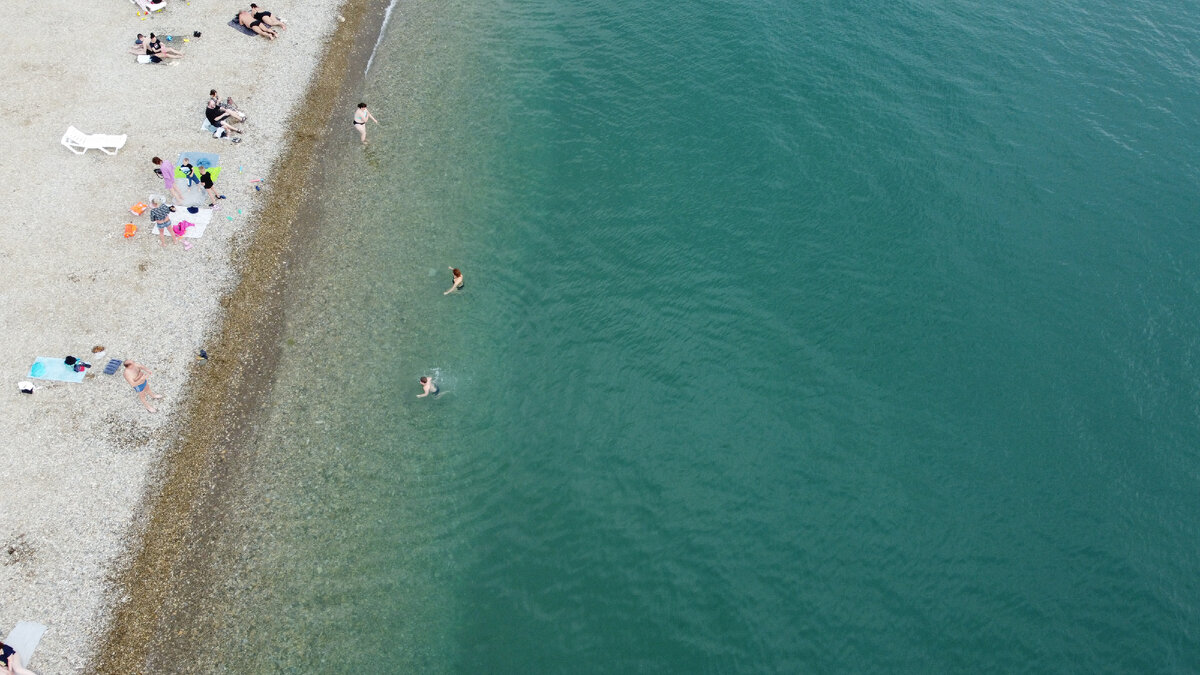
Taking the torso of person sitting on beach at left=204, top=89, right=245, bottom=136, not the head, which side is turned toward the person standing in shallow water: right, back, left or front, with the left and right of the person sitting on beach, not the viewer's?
front

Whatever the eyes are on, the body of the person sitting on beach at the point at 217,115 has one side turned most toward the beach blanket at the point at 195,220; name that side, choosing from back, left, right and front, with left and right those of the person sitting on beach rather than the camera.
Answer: right

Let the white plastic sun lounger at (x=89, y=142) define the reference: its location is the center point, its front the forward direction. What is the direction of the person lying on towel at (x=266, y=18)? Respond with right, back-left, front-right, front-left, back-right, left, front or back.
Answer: front-left

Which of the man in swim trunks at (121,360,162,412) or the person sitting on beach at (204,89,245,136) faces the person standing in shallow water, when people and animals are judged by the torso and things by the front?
the person sitting on beach

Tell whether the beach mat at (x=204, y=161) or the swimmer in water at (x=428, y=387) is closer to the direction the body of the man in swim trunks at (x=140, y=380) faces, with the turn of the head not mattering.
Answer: the swimmer in water

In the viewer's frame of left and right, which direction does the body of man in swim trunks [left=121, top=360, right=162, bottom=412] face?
facing the viewer and to the right of the viewer

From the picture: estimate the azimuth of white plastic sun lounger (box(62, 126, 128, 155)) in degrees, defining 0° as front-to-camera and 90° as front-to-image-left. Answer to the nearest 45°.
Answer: approximately 270°

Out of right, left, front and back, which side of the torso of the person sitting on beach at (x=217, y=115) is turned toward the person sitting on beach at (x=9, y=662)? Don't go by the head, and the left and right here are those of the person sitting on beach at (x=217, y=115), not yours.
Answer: right

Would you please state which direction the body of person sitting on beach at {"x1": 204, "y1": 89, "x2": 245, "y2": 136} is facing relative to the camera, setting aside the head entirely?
to the viewer's right

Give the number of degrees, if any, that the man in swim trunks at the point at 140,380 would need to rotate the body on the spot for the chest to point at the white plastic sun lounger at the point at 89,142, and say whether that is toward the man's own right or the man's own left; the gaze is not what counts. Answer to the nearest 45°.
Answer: approximately 135° to the man's own left

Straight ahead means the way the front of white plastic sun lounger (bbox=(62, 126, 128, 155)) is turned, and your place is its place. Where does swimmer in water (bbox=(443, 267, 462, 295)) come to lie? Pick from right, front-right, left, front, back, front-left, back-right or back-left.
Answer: front-right

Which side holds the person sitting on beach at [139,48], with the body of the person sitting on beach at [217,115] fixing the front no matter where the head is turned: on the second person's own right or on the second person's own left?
on the second person's own left

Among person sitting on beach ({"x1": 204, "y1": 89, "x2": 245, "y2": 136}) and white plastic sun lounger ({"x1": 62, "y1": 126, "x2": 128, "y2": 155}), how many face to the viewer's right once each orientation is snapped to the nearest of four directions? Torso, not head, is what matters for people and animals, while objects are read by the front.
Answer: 2

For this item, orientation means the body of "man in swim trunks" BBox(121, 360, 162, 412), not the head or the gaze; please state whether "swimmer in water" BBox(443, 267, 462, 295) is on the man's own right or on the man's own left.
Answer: on the man's own left

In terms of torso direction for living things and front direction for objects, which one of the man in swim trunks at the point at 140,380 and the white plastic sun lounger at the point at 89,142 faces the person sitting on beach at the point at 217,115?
the white plastic sun lounger
